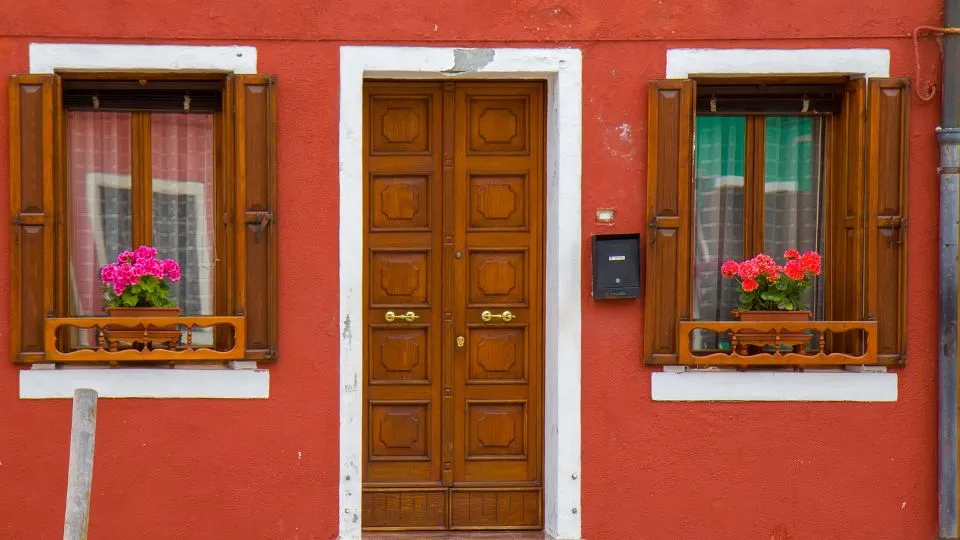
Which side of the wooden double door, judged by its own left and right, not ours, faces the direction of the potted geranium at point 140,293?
right

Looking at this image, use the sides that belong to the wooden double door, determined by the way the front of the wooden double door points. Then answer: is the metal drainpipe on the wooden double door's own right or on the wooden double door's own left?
on the wooden double door's own left

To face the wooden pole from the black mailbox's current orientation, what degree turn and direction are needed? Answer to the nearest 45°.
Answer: approximately 45° to its right

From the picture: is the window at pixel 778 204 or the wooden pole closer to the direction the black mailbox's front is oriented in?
the wooden pole

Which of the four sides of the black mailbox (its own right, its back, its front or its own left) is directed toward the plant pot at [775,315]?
left

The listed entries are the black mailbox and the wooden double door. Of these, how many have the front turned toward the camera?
2

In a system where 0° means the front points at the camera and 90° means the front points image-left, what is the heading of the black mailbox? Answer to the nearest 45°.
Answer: approximately 0°

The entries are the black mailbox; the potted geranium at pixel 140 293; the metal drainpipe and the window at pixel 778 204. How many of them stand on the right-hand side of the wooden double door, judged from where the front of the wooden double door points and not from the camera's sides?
1

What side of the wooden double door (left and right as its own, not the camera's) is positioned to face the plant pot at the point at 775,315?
left

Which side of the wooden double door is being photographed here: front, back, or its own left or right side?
front

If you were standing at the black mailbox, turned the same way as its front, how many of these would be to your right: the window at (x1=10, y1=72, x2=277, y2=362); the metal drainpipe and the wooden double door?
2
